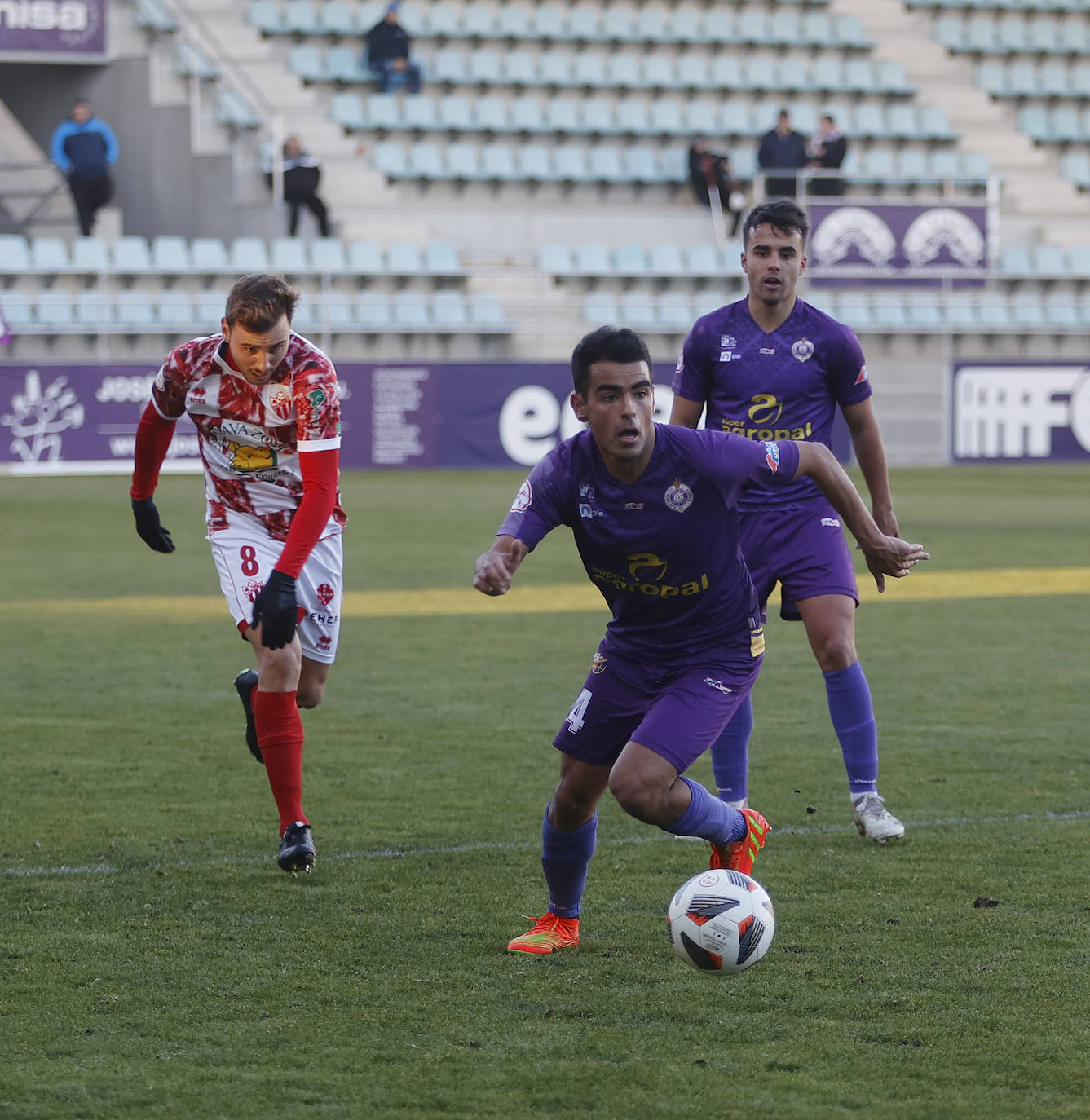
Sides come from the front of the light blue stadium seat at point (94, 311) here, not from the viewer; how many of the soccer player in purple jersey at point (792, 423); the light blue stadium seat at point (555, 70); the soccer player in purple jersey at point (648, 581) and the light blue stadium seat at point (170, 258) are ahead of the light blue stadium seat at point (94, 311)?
2

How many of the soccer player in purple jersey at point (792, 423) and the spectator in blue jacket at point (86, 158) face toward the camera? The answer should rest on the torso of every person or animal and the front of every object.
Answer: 2

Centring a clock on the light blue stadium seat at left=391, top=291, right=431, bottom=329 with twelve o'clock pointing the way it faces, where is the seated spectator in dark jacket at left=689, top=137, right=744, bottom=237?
The seated spectator in dark jacket is roughly at 8 o'clock from the light blue stadium seat.

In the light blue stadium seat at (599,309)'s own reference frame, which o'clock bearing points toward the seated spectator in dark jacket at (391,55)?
The seated spectator in dark jacket is roughly at 4 o'clock from the light blue stadium seat.

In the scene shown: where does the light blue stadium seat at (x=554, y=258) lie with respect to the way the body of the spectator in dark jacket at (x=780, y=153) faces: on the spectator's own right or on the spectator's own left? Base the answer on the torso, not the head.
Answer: on the spectator's own right

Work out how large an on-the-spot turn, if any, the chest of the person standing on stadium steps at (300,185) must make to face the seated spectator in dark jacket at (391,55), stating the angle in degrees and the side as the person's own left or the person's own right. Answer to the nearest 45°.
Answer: approximately 135° to the person's own left
